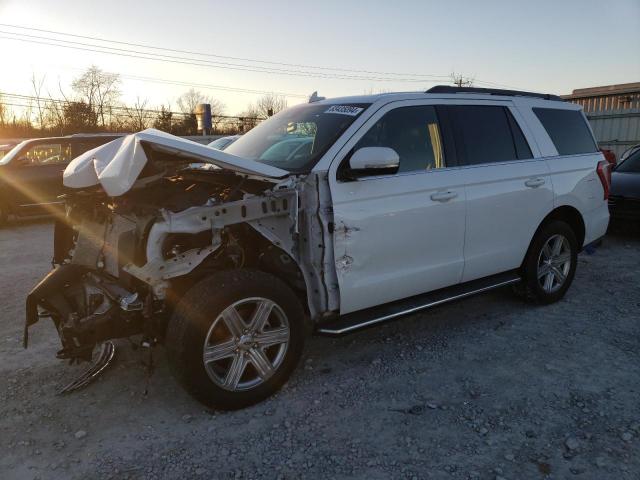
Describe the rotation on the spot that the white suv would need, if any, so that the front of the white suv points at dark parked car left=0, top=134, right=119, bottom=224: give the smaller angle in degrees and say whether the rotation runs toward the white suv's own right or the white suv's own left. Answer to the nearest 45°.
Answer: approximately 90° to the white suv's own right

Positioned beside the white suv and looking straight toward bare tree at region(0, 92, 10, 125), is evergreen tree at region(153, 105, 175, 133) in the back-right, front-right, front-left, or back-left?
front-right

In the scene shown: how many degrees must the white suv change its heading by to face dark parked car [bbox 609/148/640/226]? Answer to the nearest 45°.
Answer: approximately 180°

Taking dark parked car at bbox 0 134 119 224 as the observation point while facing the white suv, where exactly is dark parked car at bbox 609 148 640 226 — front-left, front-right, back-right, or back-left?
front-left

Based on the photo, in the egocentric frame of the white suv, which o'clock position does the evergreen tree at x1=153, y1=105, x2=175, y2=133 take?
The evergreen tree is roughly at 4 o'clock from the white suv.

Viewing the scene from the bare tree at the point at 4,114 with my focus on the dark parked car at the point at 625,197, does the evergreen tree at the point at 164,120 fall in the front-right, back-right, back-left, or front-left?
front-left

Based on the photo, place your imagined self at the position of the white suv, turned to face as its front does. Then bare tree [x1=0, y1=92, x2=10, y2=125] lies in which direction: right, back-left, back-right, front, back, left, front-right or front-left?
right

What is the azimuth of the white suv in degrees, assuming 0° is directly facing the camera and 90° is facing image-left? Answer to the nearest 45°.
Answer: approximately 45°
